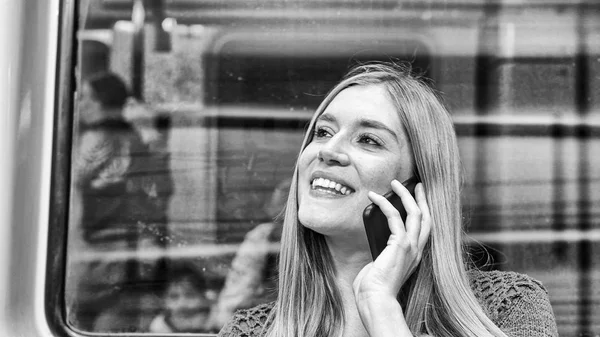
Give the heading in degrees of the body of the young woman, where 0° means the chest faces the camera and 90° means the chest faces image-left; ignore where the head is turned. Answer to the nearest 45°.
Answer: approximately 45°
